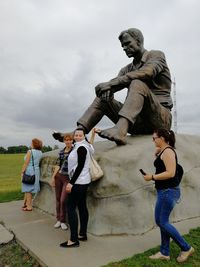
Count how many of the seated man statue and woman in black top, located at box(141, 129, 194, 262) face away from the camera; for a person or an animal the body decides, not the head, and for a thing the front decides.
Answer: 0

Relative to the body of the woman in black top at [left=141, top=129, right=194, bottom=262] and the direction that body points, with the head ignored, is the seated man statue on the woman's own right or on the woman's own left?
on the woman's own right

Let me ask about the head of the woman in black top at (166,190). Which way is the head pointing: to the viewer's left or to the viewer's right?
to the viewer's left

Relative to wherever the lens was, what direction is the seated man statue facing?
facing the viewer and to the left of the viewer

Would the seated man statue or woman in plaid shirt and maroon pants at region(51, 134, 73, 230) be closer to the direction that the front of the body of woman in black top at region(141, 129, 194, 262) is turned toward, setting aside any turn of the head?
the woman in plaid shirt and maroon pants

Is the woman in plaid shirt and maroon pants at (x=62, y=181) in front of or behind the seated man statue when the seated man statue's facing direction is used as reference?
in front

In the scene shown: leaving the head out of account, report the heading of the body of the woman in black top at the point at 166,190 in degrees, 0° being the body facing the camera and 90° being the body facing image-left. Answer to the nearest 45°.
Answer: approximately 90°

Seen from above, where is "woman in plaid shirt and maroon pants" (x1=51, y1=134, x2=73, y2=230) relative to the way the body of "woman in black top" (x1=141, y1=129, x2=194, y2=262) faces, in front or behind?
in front
